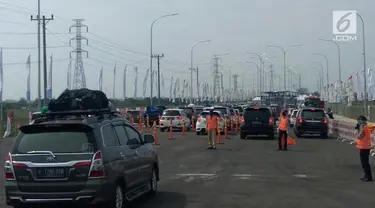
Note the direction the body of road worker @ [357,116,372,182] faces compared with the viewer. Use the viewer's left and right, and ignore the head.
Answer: facing to the left of the viewer

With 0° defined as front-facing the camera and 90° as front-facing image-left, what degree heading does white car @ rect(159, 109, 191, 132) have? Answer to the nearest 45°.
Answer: approximately 180°

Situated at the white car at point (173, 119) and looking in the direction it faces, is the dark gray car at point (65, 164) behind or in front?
behind

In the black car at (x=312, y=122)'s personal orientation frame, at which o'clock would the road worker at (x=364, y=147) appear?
The road worker is roughly at 6 o'clock from the black car.

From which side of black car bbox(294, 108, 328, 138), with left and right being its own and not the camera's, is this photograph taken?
back

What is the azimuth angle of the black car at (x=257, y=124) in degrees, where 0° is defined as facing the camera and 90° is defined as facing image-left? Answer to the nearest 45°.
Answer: approximately 180°

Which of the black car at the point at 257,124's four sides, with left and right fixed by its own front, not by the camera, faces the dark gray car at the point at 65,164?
back

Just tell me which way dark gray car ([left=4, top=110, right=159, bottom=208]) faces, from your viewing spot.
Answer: facing away from the viewer and to the right of the viewer
